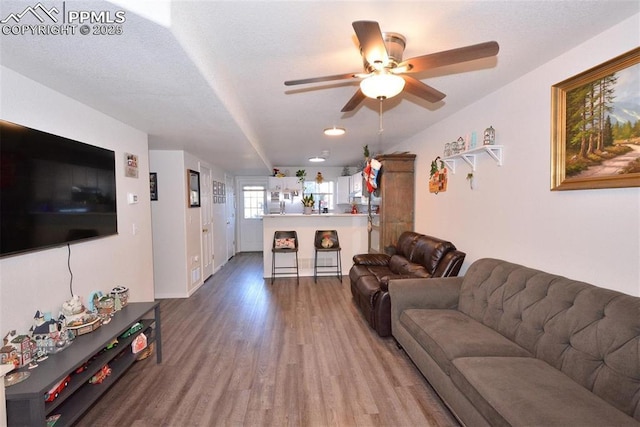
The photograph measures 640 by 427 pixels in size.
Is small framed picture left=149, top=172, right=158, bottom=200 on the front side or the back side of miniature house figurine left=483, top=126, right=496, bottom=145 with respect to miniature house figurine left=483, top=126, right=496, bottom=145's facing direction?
on the front side

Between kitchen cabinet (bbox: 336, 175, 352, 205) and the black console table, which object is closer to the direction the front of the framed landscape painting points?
the black console table

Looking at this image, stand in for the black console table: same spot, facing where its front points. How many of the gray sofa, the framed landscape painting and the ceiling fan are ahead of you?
3

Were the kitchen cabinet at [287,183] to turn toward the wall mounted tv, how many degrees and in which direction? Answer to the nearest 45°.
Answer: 0° — it already faces it

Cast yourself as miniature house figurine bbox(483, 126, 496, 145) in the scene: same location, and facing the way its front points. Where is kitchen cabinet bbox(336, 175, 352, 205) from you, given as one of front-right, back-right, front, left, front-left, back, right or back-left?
right

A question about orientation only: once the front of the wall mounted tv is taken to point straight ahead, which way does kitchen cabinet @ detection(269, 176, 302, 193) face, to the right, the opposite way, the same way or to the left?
to the right

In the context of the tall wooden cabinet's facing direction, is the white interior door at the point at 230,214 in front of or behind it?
in front

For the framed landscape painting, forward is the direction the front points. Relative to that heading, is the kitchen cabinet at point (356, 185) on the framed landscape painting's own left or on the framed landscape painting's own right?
on the framed landscape painting's own right

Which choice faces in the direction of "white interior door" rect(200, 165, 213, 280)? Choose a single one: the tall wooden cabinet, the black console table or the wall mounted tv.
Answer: the tall wooden cabinet

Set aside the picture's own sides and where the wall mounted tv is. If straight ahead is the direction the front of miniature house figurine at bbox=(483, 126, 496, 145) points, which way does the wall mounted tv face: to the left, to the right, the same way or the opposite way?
the opposite way

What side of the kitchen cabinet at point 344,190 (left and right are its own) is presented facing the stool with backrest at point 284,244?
front

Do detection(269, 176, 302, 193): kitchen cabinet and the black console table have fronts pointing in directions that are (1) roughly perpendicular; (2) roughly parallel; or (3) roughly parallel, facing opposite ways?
roughly perpendicular

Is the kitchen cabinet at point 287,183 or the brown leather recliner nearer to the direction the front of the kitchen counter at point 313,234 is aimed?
the brown leather recliner

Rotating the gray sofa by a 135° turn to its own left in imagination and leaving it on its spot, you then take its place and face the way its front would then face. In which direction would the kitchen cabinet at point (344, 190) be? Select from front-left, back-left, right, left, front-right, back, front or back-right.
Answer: back-left
